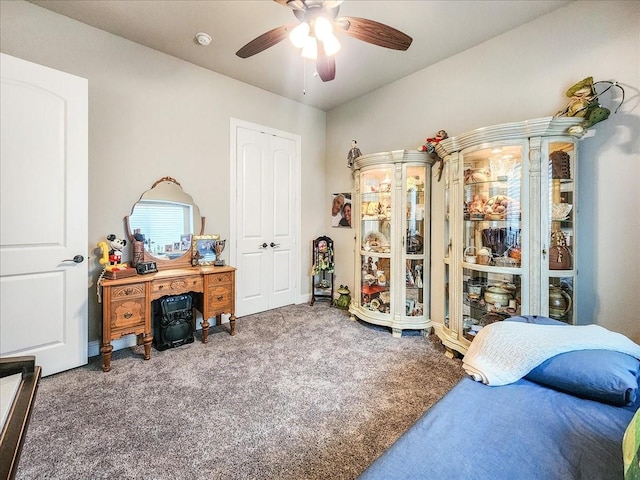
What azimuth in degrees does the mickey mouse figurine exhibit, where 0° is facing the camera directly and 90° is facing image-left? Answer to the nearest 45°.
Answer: approximately 315°

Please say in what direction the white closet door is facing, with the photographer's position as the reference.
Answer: facing the viewer and to the right of the viewer

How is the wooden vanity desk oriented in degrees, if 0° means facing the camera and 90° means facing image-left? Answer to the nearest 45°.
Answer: approximately 315°

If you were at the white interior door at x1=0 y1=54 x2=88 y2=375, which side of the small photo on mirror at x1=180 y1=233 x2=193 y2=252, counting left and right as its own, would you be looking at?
right

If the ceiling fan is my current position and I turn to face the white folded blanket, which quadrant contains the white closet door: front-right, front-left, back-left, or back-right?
back-left

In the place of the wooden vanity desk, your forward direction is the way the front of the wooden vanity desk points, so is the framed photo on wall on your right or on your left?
on your left

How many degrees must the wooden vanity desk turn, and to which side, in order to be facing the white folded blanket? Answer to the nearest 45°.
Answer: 0° — it already faces it

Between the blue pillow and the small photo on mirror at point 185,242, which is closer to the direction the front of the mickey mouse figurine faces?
the blue pillow

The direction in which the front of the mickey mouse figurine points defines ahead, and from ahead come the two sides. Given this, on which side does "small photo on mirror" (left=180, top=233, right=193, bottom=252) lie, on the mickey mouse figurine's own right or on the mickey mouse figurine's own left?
on the mickey mouse figurine's own left

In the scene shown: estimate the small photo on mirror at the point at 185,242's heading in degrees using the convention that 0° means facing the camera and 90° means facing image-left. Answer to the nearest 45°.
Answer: approximately 315°
